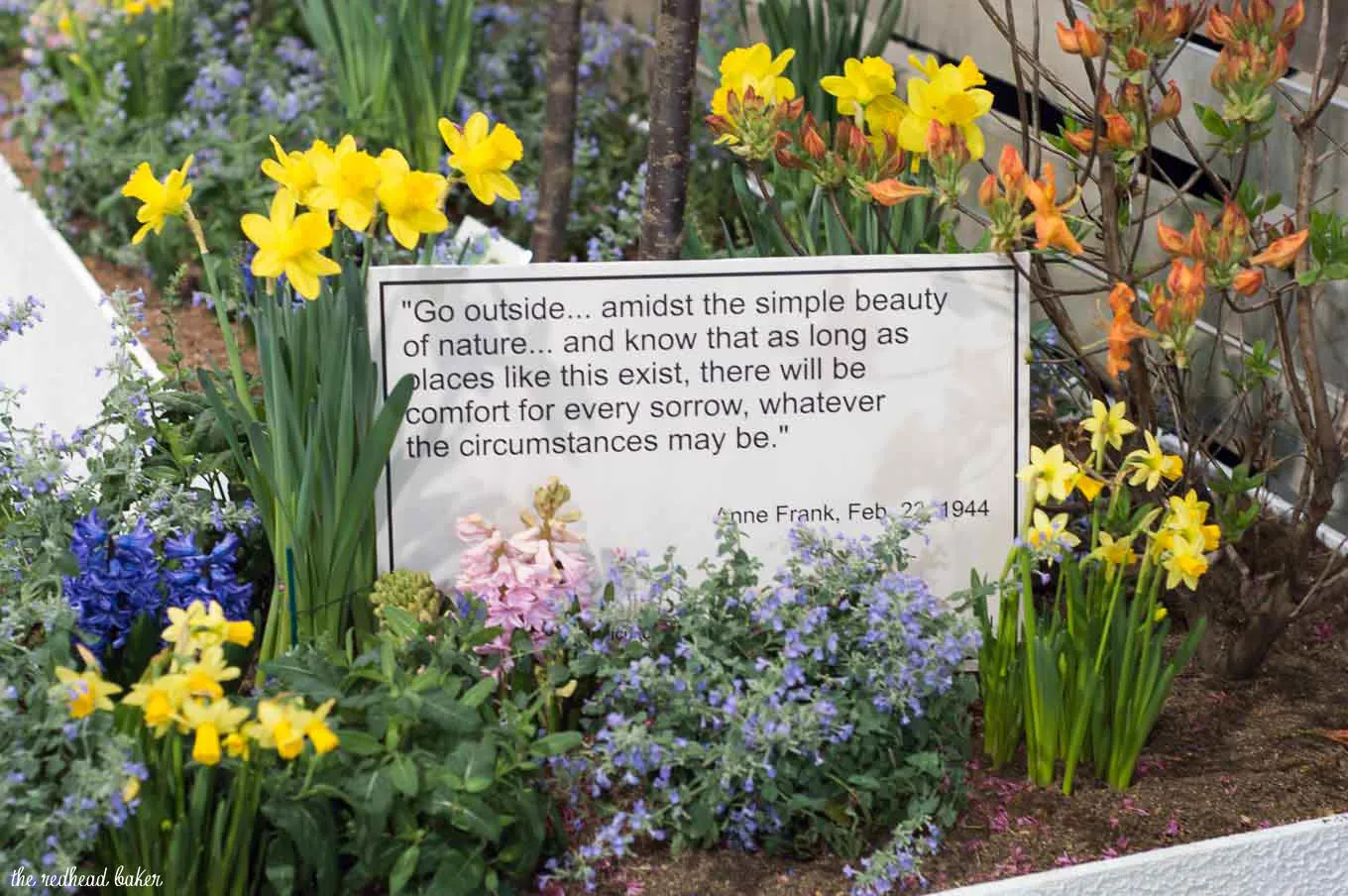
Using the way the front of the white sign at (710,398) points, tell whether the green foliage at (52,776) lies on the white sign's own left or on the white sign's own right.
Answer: on the white sign's own right

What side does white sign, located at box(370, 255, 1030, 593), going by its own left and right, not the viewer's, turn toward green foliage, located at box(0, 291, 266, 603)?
right

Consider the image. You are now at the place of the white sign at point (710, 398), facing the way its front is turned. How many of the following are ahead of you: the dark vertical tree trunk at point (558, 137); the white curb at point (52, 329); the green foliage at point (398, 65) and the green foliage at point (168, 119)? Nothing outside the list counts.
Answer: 0

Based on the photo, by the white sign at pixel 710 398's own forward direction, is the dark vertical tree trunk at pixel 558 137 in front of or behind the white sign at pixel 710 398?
behind

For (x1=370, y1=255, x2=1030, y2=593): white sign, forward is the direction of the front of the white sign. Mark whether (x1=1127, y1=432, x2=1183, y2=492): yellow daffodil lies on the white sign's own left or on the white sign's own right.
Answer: on the white sign's own left

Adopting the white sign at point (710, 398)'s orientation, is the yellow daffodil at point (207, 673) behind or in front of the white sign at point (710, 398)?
in front

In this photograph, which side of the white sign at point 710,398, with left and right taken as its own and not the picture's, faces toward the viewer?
front

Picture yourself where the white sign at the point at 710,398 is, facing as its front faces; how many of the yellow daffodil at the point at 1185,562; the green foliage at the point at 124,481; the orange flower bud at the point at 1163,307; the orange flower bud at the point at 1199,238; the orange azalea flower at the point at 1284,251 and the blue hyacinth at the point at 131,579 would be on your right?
2

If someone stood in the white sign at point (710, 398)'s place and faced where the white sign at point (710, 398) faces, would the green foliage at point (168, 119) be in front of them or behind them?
behind

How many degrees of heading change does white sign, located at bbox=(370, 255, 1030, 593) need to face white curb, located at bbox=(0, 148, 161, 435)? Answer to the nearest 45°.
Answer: approximately 135° to its right

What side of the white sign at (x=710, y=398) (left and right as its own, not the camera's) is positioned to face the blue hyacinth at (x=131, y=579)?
right
